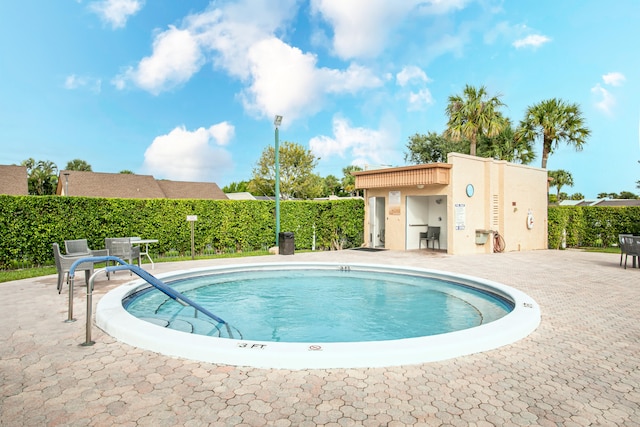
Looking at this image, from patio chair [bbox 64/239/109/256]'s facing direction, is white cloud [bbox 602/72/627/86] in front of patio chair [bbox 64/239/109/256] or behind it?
in front

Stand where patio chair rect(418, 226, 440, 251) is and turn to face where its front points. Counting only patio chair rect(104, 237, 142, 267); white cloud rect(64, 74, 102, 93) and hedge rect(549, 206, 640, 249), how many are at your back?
1

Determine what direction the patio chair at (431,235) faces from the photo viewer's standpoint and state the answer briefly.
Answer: facing the viewer and to the left of the viewer

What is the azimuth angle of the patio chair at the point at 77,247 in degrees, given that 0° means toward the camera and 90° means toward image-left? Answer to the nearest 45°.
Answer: approximately 315°

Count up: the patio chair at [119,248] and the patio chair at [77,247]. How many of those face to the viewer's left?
0

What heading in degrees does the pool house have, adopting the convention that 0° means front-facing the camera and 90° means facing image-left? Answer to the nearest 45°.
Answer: approximately 45°

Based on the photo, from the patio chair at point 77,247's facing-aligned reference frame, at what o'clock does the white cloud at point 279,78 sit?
The white cloud is roughly at 9 o'clock from the patio chair.
